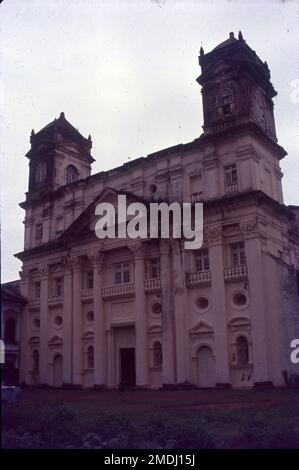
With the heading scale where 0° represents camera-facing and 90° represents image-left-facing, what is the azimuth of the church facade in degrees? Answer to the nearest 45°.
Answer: approximately 45°
